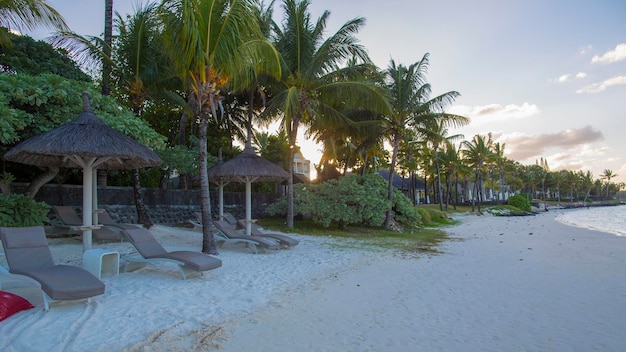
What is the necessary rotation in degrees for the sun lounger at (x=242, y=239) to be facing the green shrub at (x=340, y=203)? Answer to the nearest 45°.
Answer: approximately 90° to its left

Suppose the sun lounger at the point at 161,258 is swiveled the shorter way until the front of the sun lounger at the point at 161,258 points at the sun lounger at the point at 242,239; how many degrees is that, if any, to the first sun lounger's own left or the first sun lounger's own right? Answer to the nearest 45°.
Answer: approximately 90° to the first sun lounger's own left

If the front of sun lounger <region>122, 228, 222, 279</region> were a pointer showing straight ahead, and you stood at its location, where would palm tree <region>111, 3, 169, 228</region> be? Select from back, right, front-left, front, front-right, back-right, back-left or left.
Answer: back-left

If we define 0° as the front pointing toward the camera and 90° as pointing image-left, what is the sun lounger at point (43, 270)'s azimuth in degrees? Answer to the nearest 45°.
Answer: approximately 315°

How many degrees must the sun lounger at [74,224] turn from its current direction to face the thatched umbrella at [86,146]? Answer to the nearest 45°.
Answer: approximately 45° to its right

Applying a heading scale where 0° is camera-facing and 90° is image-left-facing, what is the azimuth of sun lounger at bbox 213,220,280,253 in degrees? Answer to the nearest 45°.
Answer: approximately 315°

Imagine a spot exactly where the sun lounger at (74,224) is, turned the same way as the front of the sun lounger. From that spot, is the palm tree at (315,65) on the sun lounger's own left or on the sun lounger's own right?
on the sun lounger's own left
